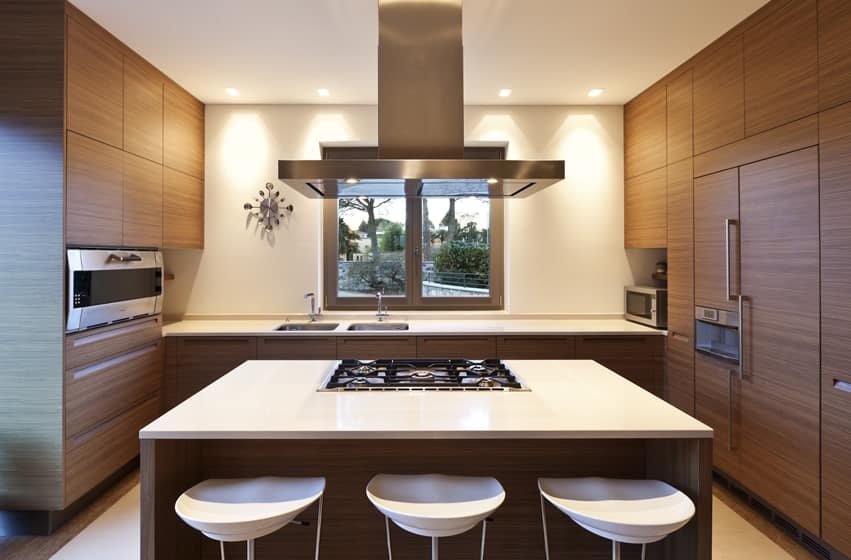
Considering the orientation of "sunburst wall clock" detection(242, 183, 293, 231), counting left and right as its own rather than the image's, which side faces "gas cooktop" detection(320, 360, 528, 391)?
front

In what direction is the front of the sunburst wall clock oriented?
toward the camera

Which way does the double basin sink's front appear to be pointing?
toward the camera

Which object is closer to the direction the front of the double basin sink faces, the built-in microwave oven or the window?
the built-in microwave oven

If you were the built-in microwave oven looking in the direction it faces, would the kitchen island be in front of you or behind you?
in front

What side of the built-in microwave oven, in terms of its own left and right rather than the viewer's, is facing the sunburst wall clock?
left

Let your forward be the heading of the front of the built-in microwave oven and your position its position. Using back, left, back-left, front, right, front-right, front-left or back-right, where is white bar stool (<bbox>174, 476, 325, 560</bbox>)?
front-right

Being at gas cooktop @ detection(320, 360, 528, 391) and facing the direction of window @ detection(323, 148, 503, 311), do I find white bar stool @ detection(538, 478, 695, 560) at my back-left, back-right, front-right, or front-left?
back-right

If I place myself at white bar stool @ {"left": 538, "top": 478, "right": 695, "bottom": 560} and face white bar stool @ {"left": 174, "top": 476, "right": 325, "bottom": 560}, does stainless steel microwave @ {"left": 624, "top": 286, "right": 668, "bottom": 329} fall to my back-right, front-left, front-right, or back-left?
back-right

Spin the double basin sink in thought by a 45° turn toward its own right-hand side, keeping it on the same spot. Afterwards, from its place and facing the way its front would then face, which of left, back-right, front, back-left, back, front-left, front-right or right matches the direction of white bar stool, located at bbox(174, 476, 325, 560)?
front-left

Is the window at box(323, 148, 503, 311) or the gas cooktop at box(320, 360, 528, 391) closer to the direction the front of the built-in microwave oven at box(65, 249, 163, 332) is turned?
the gas cooktop

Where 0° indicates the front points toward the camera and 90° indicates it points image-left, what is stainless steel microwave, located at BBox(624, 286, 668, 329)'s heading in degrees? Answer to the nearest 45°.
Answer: approximately 45°

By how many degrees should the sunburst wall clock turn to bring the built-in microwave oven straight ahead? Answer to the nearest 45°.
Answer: approximately 45° to its right

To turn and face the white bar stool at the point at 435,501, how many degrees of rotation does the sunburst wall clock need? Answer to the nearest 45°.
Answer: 0° — it already faces it

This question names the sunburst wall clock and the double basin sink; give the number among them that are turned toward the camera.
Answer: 2

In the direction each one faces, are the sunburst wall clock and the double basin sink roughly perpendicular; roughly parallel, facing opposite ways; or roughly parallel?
roughly parallel
